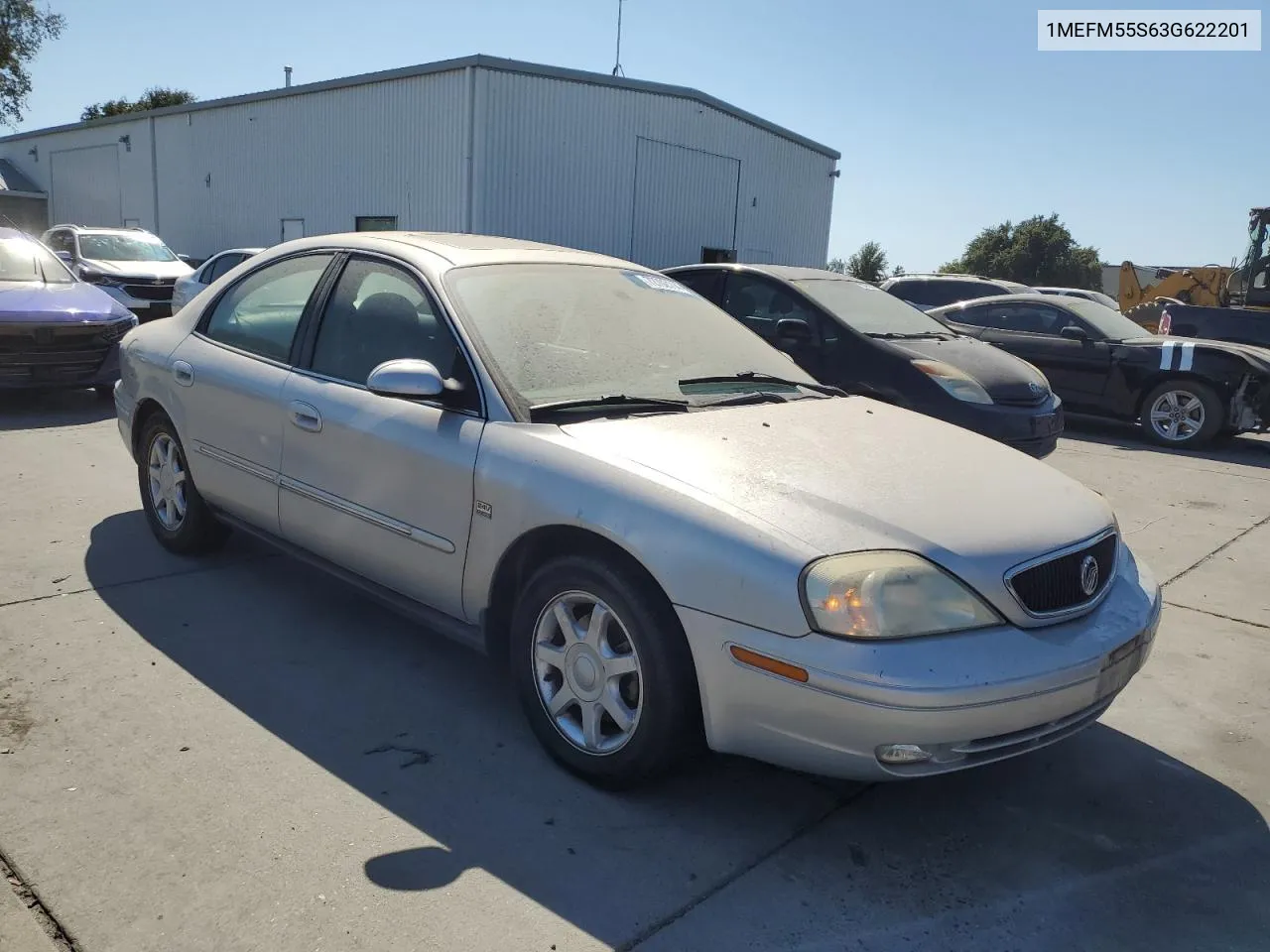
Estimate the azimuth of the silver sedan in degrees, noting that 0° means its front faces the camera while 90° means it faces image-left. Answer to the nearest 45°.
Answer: approximately 315°

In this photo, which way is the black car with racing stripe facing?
to the viewer's right

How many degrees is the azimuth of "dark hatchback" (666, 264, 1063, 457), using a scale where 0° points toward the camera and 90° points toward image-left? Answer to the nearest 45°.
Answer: approximately 315°

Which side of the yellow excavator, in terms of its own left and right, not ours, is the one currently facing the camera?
left

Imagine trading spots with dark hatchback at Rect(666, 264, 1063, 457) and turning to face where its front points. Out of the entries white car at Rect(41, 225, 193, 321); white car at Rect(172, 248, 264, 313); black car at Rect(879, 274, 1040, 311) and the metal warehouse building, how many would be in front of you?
0

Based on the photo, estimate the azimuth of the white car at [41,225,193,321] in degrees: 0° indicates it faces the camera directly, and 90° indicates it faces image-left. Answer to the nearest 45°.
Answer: approximately 315°

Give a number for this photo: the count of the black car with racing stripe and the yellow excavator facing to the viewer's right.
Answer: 1

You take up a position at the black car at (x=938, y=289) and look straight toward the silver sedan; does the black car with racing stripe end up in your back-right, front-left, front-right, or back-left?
front-left

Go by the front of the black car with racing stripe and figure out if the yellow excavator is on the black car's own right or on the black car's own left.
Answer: on the black car's own left

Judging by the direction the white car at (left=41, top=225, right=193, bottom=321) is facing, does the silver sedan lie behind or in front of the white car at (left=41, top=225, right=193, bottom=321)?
in front

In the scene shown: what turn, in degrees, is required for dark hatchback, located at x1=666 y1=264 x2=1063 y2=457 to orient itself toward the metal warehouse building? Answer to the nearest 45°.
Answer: approximately 180°

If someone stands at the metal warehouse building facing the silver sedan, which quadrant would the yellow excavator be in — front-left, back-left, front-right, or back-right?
front-left

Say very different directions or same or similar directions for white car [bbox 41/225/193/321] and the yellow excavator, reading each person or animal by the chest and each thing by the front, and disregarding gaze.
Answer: very different directions

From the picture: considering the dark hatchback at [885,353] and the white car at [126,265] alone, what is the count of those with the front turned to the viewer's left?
0
